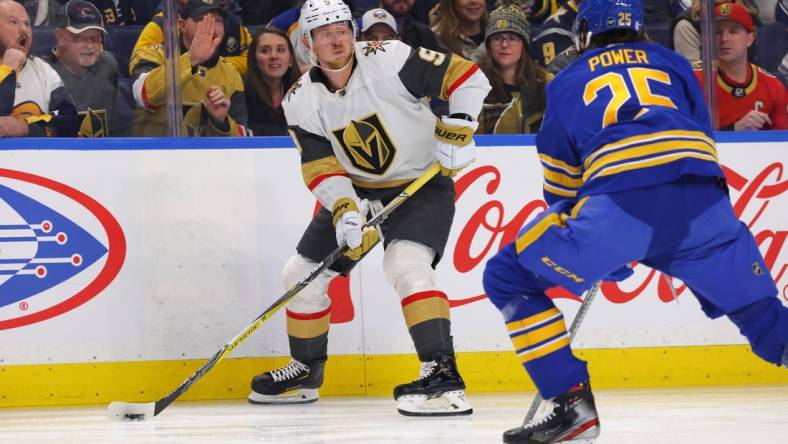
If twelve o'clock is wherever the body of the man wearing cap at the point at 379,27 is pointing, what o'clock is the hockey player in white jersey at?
The hockey player in white jersey is roughly at 12 o'clock from the man wearing cap.

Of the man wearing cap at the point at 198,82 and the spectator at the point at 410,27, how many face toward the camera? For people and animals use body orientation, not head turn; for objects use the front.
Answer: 2

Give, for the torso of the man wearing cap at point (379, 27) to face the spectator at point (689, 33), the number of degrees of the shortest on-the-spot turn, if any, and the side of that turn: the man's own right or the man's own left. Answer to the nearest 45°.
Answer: approximately 90° to the man's own left

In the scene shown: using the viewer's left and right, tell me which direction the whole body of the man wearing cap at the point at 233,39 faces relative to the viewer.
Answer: facing the viewer

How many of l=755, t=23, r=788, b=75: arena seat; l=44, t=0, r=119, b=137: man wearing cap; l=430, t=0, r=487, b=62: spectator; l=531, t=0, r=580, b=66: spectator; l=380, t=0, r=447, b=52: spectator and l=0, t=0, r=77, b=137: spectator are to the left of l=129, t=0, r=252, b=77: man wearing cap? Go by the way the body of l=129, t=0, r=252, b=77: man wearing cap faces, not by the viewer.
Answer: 4

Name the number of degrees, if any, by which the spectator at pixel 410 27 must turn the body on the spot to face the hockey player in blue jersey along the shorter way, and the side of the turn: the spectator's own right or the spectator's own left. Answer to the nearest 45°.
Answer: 0° — they already face them

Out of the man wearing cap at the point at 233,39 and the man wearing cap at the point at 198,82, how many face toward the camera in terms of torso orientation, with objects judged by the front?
2

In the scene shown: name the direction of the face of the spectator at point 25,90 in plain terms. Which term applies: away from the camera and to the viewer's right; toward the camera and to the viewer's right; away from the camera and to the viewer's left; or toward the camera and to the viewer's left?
toward the camera and to the viewer's right

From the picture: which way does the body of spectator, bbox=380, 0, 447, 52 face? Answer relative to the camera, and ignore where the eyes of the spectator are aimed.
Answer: toward the camera

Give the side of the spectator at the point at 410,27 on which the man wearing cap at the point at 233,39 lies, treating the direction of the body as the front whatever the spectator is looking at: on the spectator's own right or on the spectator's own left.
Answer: on the spectator's own right

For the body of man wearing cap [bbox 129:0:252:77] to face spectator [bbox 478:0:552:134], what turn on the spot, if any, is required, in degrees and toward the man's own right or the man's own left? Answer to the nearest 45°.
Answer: approximately 90° to the man's own left

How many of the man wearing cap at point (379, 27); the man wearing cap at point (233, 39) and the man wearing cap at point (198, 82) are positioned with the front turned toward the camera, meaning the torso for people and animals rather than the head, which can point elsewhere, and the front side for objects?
3

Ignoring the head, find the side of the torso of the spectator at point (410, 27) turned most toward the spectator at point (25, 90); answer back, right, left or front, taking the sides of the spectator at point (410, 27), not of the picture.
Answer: right
